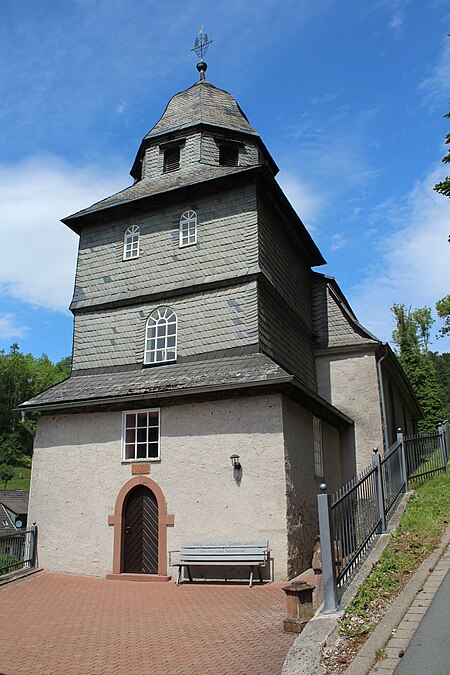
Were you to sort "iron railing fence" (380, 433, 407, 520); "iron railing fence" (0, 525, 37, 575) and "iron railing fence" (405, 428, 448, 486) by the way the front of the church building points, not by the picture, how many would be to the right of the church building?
1

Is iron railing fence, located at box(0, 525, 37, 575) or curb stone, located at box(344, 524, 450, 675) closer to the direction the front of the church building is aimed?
the curb stone

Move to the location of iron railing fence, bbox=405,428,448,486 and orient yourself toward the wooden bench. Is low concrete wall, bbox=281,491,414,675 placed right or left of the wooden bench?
left

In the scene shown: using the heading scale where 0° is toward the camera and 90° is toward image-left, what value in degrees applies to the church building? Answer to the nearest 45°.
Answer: approximately 0°

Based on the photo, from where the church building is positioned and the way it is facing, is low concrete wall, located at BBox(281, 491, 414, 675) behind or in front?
in front

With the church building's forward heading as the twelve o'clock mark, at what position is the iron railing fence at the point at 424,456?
The iron railing fence is roughly at 9 o'clock from the church building.

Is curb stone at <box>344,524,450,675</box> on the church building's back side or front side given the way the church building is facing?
on the front side

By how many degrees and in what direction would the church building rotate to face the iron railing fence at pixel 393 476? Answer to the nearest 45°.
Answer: approximately 45° to its left
